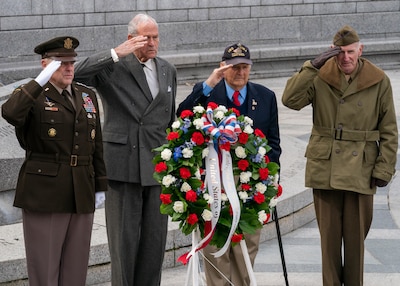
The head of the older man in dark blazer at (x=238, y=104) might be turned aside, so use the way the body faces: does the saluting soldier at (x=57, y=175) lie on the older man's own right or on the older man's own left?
on the older man's own right

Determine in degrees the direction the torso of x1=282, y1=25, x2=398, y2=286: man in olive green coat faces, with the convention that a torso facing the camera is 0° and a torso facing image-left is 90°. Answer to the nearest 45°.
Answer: approximately 0°

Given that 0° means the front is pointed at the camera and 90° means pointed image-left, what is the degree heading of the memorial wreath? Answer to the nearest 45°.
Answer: approximately 0°

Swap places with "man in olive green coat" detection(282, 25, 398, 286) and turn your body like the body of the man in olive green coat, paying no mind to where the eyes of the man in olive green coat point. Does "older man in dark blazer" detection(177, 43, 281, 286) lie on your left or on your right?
on your right

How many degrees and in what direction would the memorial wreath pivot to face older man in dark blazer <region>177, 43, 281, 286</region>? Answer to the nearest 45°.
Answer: approximately 180°

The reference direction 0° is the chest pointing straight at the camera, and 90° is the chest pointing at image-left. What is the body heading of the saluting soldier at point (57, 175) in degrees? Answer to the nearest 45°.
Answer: approximately 315°

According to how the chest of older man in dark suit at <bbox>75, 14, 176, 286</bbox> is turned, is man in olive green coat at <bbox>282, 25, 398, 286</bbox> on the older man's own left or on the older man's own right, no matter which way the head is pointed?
on the older man's own left

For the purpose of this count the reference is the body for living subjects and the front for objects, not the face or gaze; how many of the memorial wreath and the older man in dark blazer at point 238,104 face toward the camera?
2
